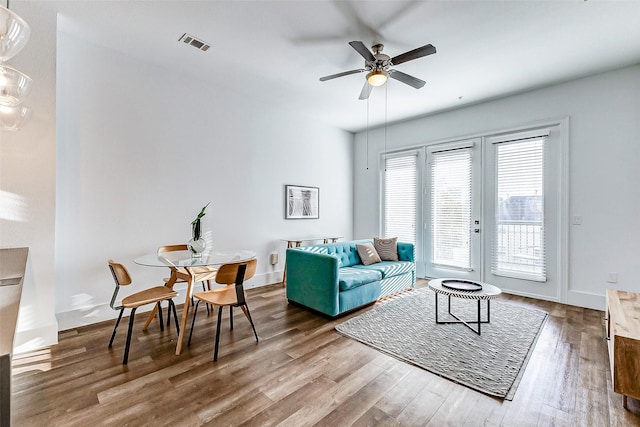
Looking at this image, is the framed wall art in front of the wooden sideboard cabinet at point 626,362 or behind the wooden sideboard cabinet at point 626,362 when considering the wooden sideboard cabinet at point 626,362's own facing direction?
in front

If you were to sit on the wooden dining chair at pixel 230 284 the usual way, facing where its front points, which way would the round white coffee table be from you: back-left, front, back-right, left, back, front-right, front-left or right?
back-right

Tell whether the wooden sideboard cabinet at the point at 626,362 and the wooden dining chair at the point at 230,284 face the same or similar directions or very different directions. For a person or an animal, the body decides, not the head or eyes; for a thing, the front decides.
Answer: same or similar directions

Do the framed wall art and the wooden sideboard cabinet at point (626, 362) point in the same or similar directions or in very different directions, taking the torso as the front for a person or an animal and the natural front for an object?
very different directions

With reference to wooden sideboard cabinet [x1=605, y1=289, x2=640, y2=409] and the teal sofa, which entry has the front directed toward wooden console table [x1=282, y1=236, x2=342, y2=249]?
wooden sideboard cabinet [x1=605, y1=289, x2=640, y2=409]

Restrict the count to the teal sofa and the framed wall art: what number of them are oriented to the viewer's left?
0

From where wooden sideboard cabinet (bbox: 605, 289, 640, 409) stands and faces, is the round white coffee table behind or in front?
in front

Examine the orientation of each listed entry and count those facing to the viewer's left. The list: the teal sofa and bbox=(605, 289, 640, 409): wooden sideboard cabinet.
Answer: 1

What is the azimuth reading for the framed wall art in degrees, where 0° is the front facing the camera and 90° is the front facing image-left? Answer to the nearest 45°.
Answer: approximately 315°

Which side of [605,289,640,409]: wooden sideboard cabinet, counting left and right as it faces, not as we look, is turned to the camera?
left

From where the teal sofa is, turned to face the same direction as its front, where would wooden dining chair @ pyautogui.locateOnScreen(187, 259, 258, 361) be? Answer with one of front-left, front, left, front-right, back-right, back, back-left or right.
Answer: right

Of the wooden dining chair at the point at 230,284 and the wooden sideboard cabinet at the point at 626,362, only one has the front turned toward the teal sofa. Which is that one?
the wooden sideboard cabinet

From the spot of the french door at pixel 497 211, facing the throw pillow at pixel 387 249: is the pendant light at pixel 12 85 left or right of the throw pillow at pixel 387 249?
left

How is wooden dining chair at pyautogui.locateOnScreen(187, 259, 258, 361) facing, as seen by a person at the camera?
facing away from the viewer and to the left of the viewer

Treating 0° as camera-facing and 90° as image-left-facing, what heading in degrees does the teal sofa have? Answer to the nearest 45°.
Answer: approximately 315°
